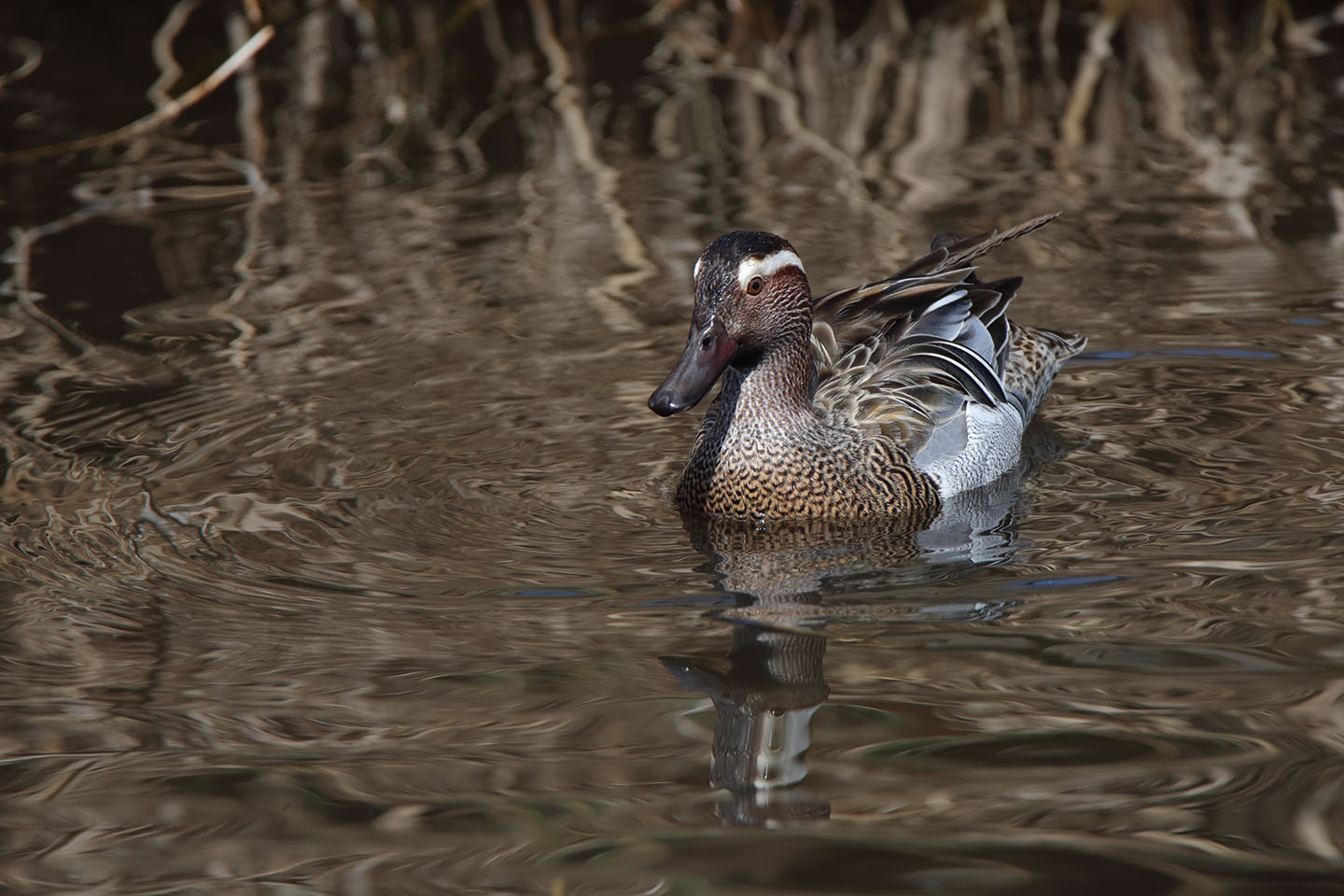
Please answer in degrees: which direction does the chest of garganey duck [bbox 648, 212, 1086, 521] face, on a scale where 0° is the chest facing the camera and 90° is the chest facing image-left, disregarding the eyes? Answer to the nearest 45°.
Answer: approximately 45°

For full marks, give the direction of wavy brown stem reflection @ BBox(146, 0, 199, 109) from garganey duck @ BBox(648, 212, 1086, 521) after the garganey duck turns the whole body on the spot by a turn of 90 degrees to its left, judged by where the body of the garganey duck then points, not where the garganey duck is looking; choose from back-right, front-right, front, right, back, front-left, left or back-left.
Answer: back

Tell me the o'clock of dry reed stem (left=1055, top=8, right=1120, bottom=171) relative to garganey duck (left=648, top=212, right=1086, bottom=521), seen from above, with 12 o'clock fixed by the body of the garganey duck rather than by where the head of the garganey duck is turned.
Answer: The dry reed stem is roughly at 5 o'clock from the garganey duck.
